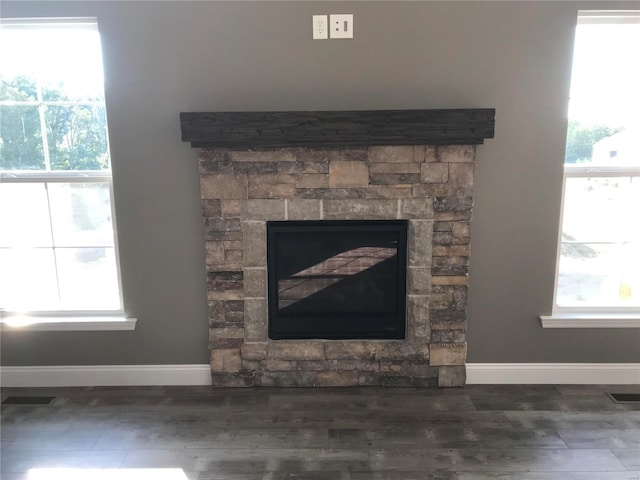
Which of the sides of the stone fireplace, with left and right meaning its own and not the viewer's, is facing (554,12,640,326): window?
left

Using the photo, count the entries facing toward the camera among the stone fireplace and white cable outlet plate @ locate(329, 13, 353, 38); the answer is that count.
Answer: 2

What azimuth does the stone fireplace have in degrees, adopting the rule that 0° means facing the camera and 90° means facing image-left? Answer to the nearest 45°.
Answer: approximately 0°

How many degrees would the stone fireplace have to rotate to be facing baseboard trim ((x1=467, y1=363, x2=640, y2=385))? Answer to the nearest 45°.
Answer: approximately 90° to its left

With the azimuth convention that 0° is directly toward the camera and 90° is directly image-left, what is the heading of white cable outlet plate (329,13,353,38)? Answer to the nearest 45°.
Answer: approximately 0°

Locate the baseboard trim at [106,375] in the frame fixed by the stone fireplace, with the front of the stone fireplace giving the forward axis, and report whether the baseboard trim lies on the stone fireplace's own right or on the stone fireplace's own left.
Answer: on the stone fireplace's own right

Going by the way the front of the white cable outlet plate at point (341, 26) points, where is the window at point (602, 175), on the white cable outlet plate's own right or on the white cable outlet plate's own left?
on the white cable outlet plate's own left
